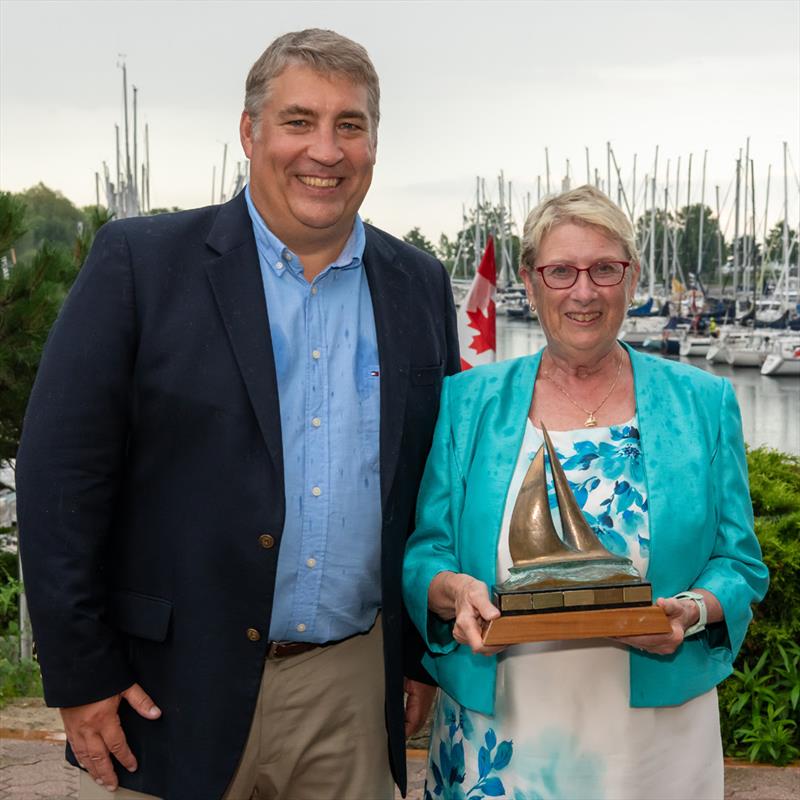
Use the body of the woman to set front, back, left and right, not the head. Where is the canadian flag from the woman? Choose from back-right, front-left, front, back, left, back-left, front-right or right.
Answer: back

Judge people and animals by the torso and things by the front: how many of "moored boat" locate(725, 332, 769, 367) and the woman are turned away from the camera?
0

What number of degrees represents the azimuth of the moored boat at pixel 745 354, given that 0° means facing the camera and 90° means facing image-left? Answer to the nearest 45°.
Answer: approximately 45°

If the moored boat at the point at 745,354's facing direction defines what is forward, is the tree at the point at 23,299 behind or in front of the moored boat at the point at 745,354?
in front

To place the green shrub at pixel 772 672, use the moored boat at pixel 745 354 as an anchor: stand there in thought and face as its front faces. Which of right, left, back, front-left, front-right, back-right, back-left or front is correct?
front-left

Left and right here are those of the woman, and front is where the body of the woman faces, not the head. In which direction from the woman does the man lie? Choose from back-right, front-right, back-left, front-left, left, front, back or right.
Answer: right

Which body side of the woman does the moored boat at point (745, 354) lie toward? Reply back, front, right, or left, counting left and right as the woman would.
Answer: back

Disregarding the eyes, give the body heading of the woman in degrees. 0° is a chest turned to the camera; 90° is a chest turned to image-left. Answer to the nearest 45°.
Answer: approximately 0°

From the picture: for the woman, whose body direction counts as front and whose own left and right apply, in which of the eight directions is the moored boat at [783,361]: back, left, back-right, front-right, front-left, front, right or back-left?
back
